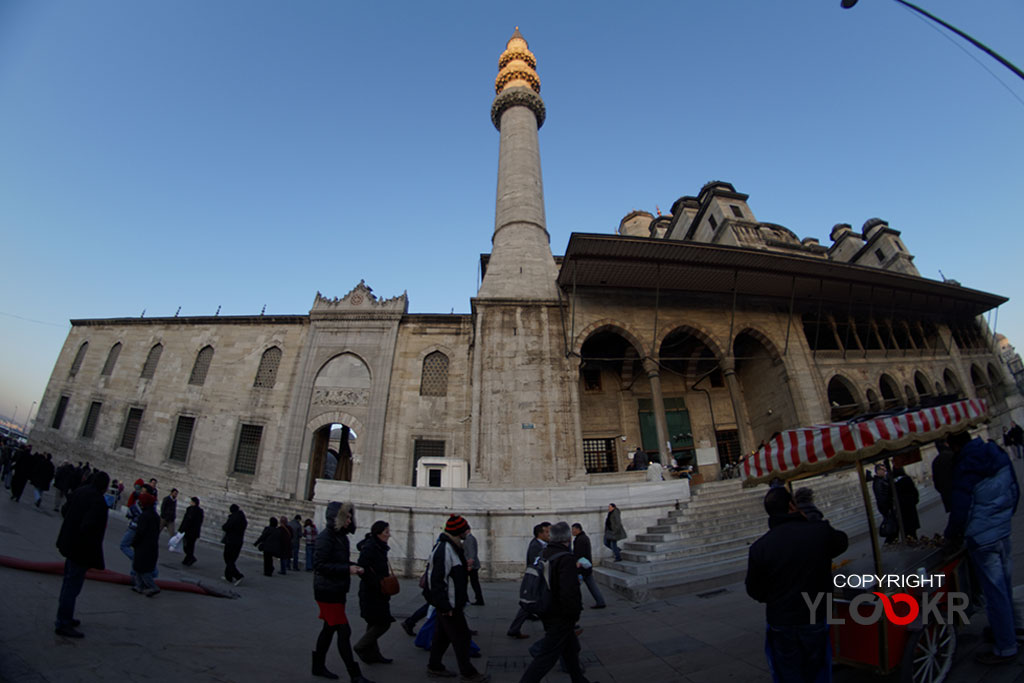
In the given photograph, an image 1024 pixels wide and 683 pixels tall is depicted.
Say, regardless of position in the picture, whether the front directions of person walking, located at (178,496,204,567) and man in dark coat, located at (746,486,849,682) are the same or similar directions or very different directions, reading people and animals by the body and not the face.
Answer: very different directions

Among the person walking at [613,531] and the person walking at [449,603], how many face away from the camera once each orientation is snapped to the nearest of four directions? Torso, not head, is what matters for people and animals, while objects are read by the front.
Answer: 0

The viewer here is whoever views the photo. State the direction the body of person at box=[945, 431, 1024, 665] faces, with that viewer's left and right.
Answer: facing to the left of the viewer

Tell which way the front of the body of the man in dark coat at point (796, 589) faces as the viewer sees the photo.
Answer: away from the camera

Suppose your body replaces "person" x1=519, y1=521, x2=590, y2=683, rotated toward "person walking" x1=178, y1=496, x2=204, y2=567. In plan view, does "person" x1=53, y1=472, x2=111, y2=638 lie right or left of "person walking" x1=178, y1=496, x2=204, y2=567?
left

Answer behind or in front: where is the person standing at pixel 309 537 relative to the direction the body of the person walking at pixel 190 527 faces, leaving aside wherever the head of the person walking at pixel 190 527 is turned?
behind

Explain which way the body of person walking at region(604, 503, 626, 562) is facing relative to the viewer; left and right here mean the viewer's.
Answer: facing to the left of the viewer

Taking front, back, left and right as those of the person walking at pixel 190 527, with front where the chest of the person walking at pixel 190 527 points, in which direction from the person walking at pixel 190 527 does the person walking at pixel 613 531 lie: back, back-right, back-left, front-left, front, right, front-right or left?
back-left

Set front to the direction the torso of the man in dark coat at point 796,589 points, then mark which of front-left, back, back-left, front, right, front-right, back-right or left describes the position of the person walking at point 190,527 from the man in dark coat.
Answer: left
